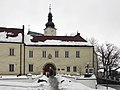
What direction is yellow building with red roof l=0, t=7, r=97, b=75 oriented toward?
toward the camera
